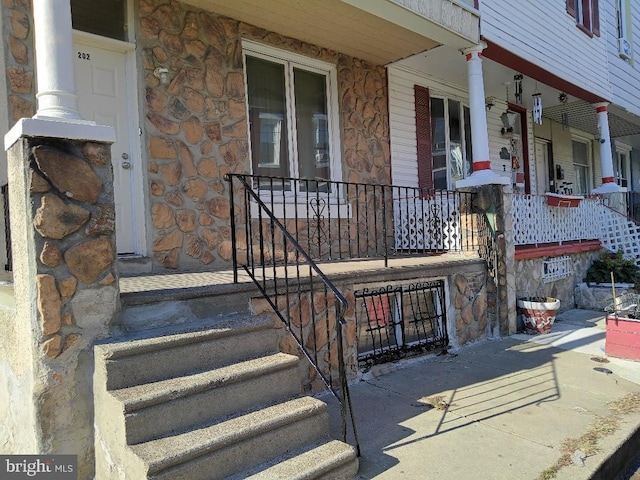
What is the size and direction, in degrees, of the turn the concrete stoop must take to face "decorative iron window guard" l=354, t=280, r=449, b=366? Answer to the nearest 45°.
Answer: approximately 90° to its left

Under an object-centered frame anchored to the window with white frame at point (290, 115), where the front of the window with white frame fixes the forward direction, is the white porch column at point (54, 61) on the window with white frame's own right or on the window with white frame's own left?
on the window with white frame's own right

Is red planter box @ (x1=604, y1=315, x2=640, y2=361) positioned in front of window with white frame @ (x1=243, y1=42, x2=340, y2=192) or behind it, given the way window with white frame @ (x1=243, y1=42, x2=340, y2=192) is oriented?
in front

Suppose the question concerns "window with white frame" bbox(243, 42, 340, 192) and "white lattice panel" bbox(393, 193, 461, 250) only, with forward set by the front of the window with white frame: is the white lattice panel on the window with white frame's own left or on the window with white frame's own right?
on the window with white frame's own left

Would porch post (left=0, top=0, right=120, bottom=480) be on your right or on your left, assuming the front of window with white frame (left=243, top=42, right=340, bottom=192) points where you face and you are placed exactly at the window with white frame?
on your right

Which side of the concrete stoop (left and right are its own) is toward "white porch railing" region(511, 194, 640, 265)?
left

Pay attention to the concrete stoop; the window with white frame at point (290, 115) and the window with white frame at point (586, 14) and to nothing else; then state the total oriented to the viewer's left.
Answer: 0

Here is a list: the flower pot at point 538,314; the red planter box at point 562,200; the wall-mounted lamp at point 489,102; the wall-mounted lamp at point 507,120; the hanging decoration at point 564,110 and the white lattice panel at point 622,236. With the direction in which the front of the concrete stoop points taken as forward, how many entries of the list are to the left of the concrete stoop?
6

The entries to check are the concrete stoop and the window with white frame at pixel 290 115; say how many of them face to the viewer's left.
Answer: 0

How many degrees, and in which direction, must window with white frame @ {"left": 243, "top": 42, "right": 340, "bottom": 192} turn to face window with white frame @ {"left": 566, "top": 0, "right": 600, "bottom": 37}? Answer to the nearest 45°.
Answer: approximately 90° to its left

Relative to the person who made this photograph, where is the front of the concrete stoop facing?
facing the viewer and to the right of the viewer

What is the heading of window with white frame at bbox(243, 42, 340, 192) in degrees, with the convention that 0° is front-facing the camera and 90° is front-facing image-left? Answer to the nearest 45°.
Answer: approximately 315°

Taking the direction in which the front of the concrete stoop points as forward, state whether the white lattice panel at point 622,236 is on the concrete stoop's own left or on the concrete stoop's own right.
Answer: on the concrete stoop's own left

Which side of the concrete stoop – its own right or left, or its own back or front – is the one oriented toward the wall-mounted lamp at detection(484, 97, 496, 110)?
left

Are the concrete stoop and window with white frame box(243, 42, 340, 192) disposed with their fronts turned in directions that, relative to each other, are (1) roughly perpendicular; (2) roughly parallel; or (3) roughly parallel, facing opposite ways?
roughly parallel

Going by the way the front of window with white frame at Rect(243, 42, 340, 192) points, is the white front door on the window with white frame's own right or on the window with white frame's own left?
on the window with white frame's own right
